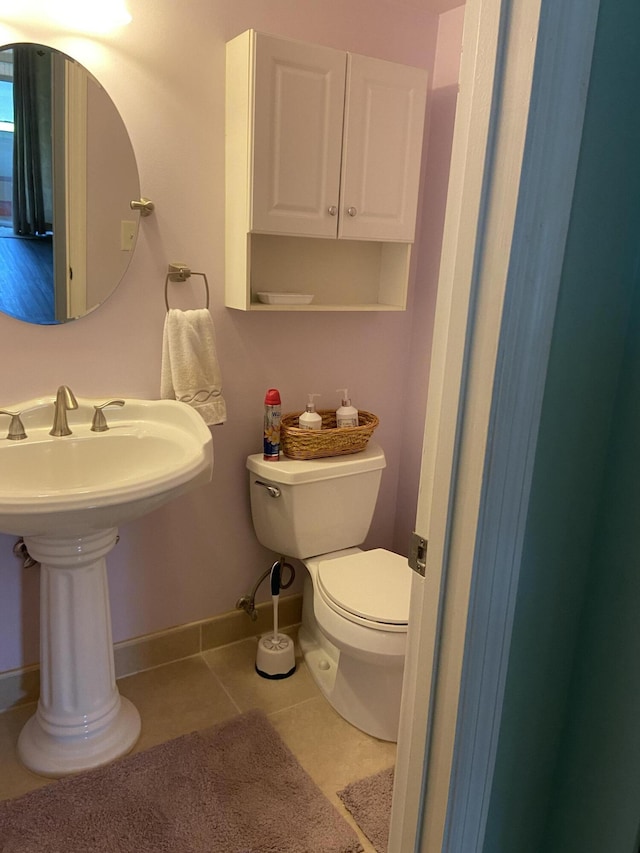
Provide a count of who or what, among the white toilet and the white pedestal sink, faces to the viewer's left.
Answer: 0

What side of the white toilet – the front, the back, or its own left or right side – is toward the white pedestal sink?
right

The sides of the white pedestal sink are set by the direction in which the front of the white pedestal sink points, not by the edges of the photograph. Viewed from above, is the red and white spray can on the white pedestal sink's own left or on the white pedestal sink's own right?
on the white pedestal sink's own left

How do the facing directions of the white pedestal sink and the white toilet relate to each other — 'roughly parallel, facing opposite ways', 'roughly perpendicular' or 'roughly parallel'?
roughly parallel

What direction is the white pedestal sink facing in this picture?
toward the camera

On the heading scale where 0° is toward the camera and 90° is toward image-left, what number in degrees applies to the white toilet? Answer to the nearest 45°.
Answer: approximately 315°

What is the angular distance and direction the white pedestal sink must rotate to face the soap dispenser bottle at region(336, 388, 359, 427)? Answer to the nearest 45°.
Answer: approximately 90° to its left
